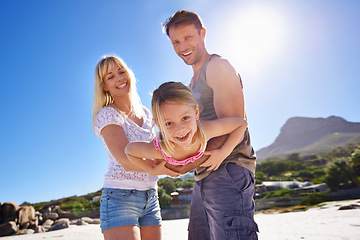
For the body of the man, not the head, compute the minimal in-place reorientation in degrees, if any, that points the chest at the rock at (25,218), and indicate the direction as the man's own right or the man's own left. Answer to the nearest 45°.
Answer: approximately 90° to the man's own right

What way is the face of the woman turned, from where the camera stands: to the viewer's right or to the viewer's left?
to the viewer's right

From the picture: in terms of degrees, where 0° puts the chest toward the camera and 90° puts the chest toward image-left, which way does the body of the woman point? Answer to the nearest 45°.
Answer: approximately 315°

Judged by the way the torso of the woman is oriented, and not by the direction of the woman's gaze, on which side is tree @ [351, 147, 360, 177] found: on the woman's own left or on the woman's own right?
on the woman's own left

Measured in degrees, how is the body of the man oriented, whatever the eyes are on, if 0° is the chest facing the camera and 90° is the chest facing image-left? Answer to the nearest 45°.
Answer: approximately 45°

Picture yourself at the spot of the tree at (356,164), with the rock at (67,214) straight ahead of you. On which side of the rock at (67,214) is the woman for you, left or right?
left

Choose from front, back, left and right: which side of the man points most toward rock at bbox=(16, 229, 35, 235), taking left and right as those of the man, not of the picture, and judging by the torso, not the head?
right

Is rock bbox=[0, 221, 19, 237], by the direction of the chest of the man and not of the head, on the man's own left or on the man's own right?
on the man's own right
